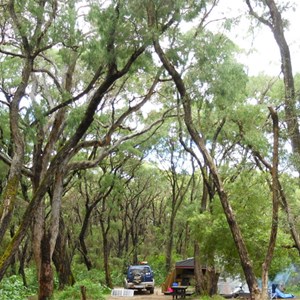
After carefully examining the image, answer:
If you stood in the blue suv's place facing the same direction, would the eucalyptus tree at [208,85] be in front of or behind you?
behind

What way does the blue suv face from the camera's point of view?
away from the camera
